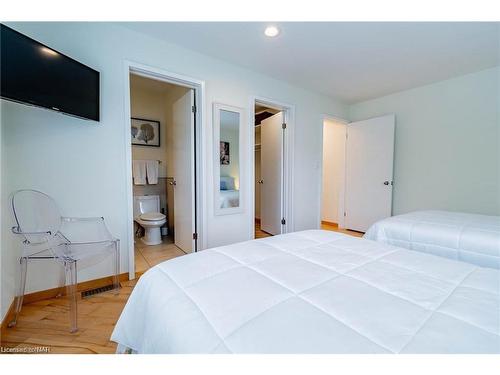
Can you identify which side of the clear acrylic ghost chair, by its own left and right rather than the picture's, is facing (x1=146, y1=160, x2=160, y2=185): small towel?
left

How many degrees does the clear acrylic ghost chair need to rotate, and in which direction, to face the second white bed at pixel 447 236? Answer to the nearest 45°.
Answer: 0° — it already faces it

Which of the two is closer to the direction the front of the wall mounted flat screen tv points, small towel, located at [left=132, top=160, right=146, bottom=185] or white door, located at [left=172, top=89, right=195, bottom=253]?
the white door

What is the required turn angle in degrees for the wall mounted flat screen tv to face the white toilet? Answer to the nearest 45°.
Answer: approximately 90° to its left

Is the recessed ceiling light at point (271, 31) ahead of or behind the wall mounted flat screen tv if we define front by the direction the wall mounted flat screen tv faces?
ahead

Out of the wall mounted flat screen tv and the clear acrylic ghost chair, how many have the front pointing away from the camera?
0

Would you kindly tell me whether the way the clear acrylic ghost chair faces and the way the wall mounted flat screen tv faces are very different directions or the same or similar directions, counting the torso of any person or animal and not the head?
same or similar directions

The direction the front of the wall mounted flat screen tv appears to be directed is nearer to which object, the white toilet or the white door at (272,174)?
the white door

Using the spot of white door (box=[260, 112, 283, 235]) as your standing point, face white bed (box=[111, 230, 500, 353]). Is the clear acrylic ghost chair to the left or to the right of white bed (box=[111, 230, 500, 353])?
right

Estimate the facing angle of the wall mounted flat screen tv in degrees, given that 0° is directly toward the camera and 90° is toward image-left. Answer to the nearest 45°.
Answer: approximately 315°

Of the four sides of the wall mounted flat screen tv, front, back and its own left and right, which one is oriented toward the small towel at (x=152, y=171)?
left
